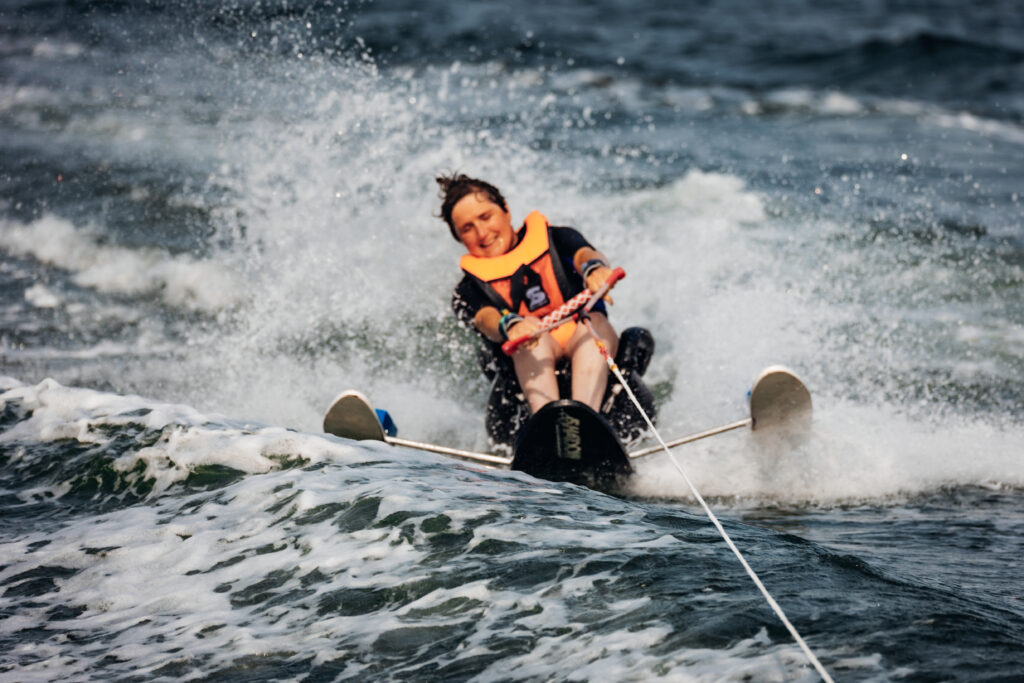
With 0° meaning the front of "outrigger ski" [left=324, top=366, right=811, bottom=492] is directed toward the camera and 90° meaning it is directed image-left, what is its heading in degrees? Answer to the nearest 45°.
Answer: approximately 0°

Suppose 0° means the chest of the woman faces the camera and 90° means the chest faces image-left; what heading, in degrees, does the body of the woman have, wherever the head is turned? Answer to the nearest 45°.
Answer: approximately 0°
